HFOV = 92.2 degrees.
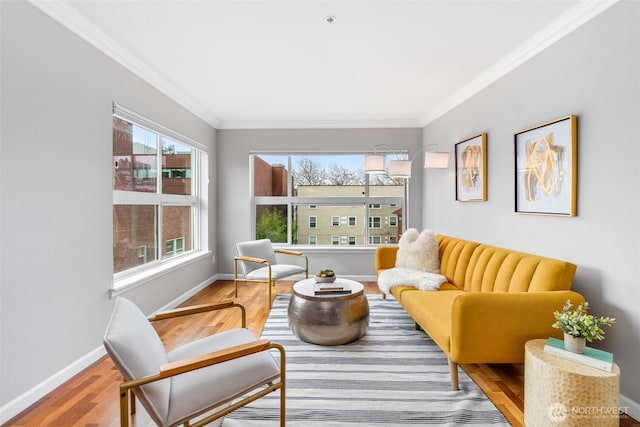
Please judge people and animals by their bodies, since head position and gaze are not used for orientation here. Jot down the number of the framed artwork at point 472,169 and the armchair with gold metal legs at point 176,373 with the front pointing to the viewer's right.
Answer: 1

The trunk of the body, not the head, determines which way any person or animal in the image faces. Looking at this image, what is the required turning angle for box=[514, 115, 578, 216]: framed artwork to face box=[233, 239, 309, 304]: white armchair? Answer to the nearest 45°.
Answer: approximately 45° to its right

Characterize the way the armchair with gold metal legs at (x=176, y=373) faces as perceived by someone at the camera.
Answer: facing to the right of the viewer

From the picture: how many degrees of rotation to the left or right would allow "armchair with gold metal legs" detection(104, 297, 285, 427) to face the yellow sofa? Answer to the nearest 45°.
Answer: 0° — it already faces it

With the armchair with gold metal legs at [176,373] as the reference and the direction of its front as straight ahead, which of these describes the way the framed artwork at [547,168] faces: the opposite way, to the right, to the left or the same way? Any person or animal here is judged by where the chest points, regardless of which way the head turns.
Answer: the opposite way

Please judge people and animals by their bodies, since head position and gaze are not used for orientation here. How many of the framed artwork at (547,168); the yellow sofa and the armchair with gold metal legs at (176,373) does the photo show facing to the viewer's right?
1

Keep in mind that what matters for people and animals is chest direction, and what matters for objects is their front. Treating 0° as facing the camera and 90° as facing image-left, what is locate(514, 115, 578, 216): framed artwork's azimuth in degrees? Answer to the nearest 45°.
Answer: approximately 45°

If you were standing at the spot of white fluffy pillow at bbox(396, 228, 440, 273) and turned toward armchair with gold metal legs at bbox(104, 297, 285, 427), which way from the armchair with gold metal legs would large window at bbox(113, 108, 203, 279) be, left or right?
right

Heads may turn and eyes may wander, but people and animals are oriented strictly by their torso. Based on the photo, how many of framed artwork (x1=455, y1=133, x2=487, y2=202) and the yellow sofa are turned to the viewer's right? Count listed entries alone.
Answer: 0

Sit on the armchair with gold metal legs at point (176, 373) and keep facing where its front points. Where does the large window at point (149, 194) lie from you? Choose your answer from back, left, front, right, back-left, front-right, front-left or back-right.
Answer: left

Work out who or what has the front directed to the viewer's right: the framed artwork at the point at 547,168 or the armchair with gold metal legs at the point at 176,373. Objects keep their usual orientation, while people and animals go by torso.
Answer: the armchair with gold metal legs
